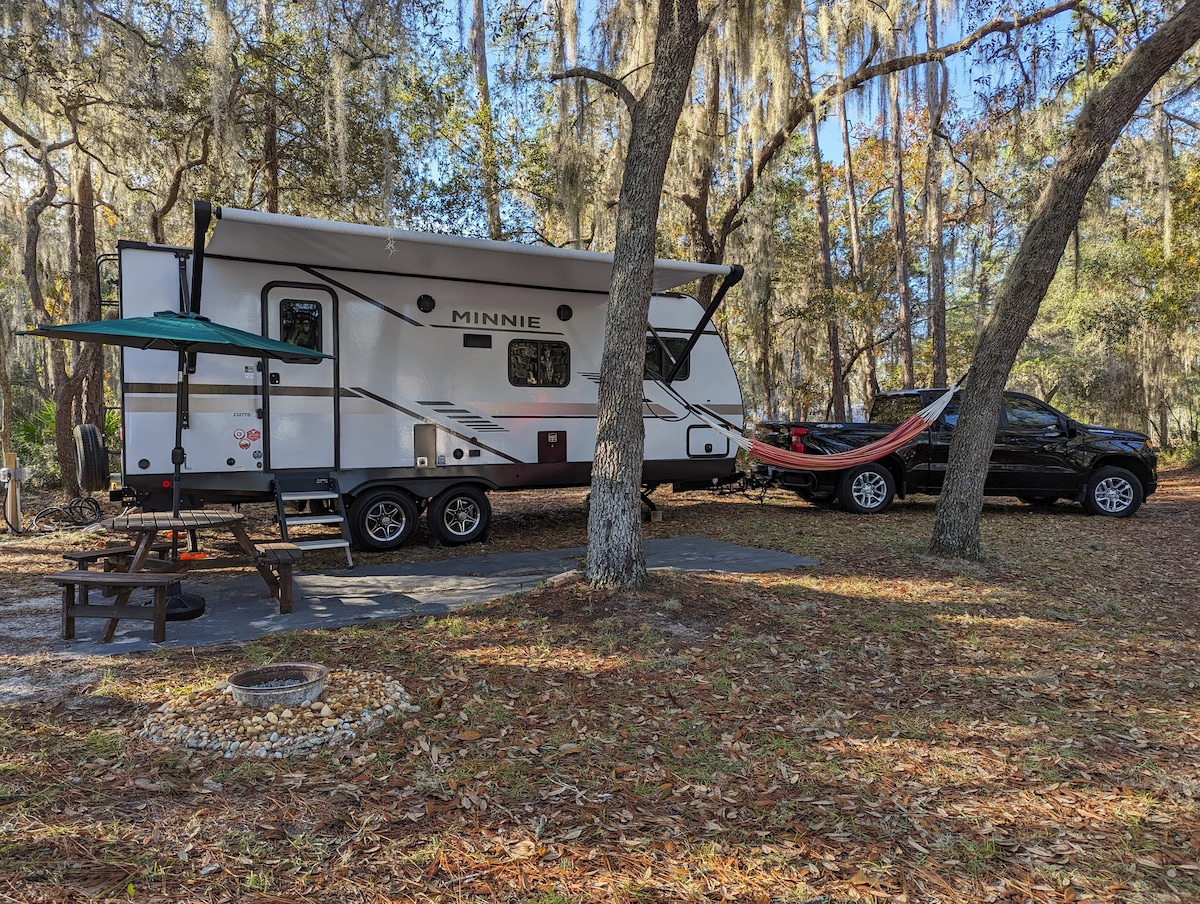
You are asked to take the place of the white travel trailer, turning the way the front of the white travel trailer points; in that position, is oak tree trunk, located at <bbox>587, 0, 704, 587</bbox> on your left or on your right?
on your right

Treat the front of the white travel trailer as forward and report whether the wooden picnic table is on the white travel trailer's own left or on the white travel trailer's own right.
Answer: on the white travel trailer's own right

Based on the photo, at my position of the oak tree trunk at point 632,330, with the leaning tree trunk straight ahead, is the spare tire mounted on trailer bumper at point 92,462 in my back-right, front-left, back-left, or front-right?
back-left

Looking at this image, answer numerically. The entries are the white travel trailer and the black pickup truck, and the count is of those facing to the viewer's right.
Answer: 2

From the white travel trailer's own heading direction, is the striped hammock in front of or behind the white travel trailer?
in front

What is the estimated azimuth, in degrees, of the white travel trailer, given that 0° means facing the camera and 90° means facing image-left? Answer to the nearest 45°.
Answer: approximately 270°

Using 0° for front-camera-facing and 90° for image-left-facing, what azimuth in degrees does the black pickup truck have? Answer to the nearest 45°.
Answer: approximately 270°

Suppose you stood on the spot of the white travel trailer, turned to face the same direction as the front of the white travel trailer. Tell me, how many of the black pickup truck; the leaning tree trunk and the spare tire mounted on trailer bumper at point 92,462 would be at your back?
1

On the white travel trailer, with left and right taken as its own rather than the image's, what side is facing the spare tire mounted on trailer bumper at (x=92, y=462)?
back

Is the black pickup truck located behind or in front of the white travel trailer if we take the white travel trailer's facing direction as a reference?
in front
